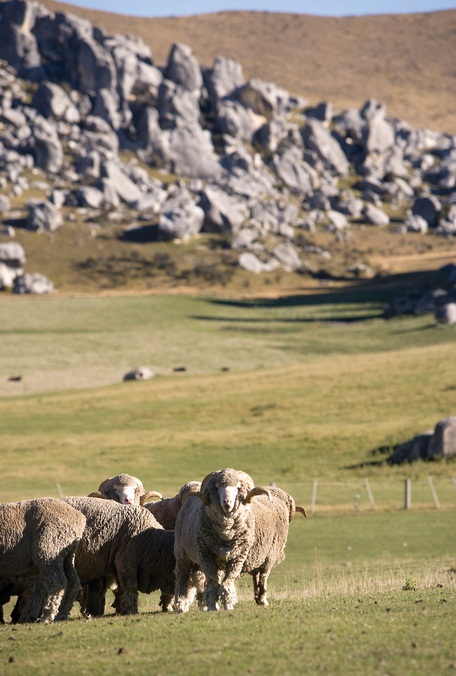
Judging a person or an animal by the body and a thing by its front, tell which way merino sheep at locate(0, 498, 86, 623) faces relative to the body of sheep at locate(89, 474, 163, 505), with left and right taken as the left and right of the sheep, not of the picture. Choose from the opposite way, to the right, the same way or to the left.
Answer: to the right

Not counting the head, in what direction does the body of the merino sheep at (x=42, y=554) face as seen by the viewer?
to the viewer's left

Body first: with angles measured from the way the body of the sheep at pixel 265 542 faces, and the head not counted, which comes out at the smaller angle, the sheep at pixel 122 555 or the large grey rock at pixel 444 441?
the large grey rock

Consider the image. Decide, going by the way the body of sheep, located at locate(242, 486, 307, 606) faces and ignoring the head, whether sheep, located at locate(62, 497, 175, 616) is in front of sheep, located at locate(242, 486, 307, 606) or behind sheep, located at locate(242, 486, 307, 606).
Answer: behind

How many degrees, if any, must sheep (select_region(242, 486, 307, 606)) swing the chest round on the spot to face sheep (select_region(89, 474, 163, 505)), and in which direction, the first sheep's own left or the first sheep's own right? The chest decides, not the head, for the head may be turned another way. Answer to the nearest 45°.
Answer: approximately 90° to the first sheep's own left

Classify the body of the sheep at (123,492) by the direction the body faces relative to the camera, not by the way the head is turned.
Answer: toward the camera

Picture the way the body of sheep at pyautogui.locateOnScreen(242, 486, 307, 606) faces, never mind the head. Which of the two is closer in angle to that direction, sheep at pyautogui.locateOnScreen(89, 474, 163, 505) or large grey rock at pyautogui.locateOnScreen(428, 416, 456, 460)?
the large grey rock

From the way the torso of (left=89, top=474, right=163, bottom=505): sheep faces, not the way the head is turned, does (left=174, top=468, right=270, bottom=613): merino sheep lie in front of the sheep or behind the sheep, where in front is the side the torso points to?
in front

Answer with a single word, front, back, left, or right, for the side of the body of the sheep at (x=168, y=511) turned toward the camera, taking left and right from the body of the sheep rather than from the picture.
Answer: right

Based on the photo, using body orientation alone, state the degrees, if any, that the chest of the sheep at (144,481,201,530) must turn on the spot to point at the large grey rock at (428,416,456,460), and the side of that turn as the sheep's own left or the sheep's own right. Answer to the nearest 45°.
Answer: approximately 45° to the sheep's own left

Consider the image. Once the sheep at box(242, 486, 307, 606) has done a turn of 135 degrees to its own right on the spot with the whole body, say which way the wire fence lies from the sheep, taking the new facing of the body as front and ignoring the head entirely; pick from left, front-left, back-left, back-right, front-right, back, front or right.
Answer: back
